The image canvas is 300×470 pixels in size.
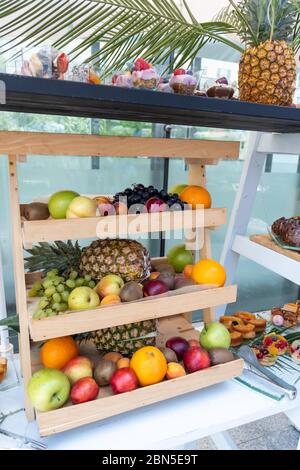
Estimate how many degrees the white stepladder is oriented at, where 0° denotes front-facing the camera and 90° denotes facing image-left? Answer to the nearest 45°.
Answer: approximately 45°
